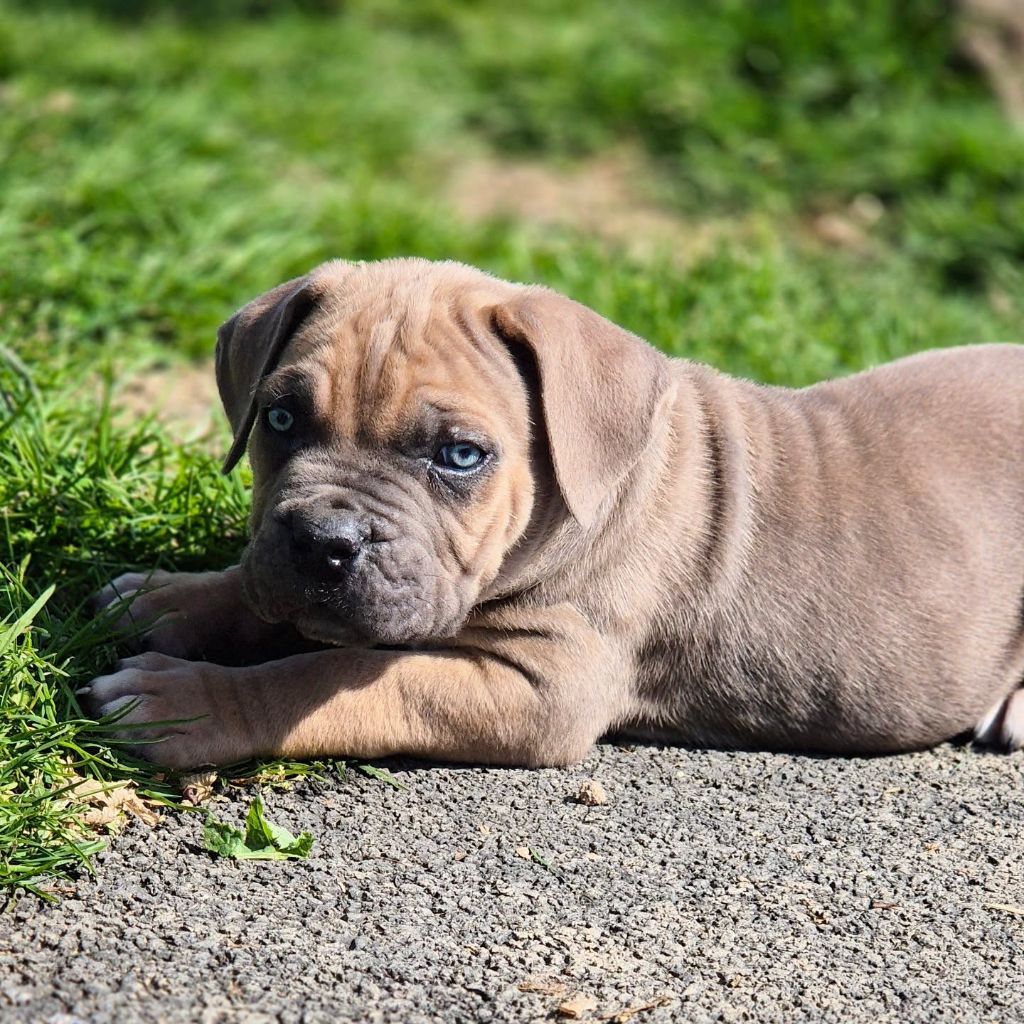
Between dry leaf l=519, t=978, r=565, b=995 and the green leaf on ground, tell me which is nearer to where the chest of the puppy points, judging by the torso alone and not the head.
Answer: the green leaf on ground

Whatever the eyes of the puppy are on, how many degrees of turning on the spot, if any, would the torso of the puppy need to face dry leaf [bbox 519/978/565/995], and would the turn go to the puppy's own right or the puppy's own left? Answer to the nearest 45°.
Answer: approximately 90° to the puppy's own left

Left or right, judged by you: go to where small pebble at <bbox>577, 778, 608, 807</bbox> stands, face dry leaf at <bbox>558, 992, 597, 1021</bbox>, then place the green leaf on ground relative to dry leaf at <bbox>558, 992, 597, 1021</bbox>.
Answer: right

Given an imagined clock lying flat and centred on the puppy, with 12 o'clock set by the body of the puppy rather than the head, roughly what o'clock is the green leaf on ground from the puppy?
The green leaf on ground is roughly at 10 o'clock from the puppy.

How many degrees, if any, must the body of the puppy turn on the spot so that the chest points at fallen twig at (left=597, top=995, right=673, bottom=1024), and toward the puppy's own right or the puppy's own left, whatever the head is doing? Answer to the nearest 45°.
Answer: approximately 90° to the puppy's own left

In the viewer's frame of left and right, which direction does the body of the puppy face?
facing to the left of the viewer

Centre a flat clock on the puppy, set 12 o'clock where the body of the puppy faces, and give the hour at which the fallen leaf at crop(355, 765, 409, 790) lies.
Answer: The fallen leaf is roughly at 10 o'clock from the puppy.

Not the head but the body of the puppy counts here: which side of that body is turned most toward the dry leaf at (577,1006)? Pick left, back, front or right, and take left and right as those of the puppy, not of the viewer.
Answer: left
